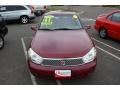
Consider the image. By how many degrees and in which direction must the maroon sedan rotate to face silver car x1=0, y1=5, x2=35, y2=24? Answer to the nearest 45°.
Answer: approximately 180°

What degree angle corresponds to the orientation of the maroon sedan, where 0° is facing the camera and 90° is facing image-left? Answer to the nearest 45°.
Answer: approximately 0°

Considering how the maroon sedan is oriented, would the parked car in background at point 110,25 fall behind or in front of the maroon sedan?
behind

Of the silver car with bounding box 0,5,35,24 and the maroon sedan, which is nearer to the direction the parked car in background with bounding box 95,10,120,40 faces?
the maroon sedan
